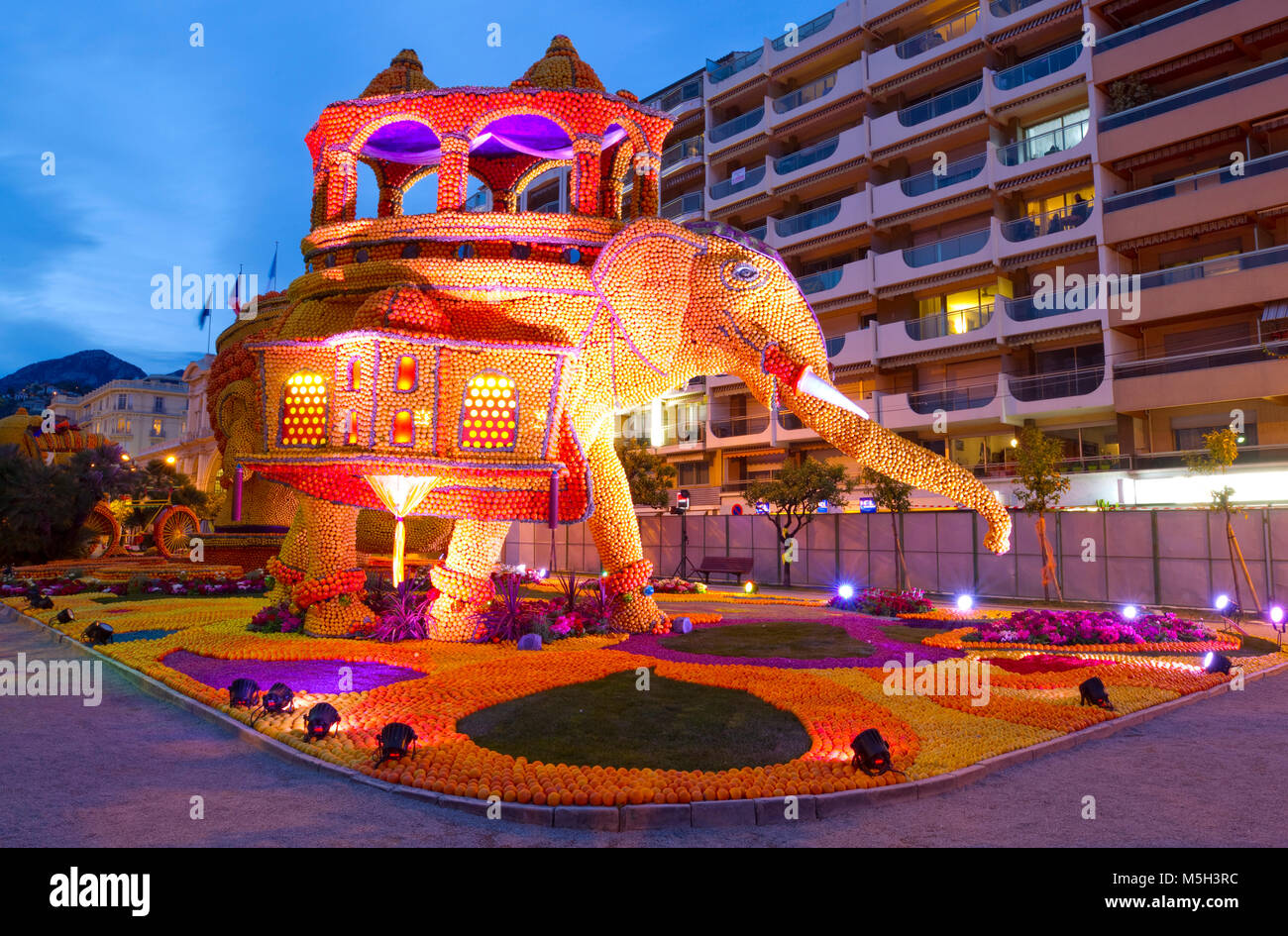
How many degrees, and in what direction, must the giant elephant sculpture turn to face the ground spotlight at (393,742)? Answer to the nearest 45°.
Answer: approximately 90° to its right

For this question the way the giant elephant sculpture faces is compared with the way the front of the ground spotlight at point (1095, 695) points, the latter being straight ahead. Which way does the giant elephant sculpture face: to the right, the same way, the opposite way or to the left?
to the right

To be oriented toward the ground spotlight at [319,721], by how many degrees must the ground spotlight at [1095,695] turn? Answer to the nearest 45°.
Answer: approximately 90° to its left

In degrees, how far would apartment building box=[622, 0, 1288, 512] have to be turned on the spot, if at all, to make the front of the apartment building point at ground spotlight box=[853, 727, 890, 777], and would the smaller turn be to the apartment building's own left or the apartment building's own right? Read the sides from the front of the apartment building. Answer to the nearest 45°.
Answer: approximately 45° to the apartment building's own left

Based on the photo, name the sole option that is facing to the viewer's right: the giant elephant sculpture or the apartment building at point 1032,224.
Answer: the giant elephant sculpture

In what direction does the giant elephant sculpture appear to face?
to the viewer's right
